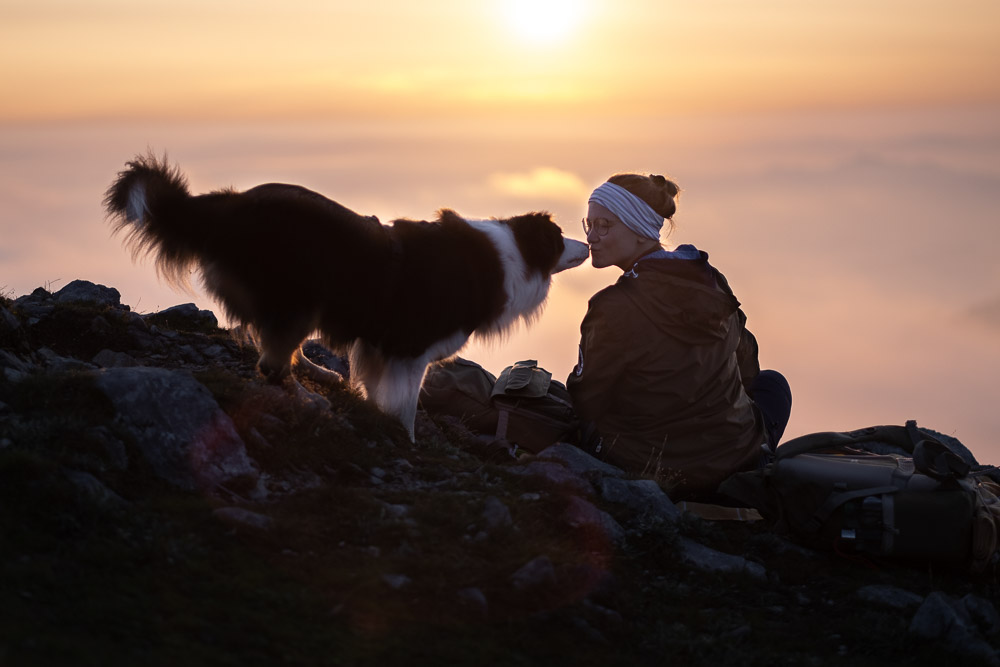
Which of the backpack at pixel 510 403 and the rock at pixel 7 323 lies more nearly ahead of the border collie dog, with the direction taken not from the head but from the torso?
the backpack

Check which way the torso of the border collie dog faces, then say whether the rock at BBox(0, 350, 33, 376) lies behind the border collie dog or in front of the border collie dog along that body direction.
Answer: behind

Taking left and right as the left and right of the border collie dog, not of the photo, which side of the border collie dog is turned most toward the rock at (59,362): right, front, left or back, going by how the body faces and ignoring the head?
back

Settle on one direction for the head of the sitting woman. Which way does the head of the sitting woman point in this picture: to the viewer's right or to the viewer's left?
to the viewer's left

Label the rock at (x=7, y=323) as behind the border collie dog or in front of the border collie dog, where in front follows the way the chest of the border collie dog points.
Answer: behind

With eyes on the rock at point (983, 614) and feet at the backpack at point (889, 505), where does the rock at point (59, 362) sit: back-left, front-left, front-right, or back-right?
back-right

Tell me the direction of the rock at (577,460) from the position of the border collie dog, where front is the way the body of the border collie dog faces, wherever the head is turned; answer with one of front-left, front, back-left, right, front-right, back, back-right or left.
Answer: front

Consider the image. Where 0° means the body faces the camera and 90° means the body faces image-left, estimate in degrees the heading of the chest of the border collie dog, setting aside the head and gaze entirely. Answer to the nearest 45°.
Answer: approximately 270°

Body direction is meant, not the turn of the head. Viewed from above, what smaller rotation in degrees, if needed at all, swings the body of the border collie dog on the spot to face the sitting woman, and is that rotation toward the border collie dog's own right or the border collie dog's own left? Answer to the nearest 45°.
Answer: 0° — it already faces them

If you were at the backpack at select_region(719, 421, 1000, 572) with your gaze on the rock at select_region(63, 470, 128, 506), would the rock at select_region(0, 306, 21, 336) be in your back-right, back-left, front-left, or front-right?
front-right

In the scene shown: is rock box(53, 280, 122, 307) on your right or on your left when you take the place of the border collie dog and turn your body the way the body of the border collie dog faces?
on your left

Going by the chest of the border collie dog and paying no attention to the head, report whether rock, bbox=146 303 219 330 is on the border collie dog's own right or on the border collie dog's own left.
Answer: on the border collie dog's own left
